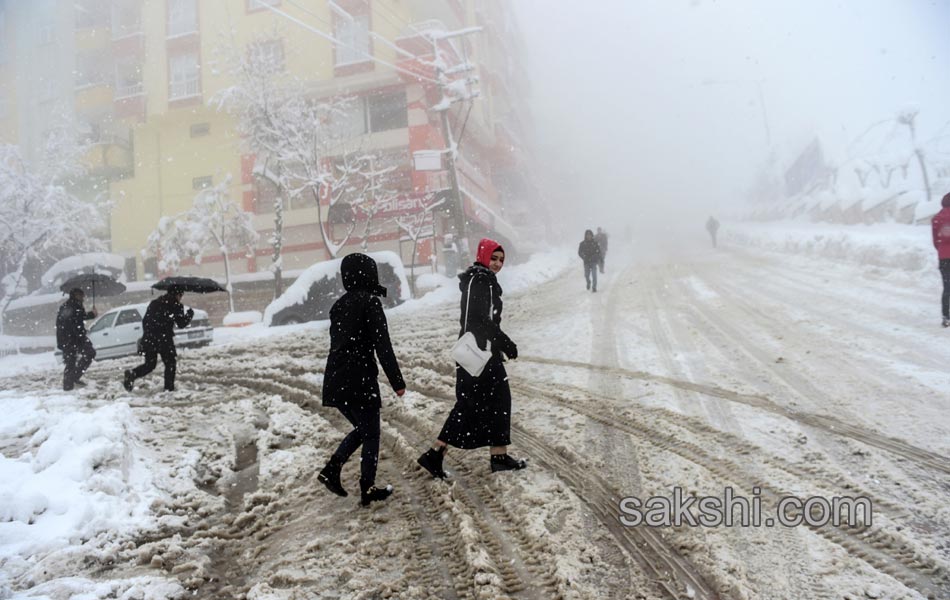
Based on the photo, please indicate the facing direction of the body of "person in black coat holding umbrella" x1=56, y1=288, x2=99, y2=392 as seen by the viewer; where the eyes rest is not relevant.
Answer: to the viewer's right

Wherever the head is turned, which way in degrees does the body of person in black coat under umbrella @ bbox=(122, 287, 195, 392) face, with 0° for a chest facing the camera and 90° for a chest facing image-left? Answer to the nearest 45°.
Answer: approximately 270°

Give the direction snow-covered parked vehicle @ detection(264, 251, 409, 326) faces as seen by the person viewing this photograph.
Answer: facing to the left of the viewer

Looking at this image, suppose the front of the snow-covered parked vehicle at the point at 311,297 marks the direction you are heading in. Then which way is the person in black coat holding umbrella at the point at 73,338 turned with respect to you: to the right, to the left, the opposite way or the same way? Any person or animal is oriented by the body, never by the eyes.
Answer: the opposite way

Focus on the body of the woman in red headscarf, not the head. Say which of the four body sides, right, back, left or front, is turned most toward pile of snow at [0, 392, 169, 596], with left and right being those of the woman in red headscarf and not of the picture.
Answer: back

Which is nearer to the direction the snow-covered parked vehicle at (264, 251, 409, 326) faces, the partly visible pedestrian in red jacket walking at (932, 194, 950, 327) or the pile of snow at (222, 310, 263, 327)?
the pile of snow

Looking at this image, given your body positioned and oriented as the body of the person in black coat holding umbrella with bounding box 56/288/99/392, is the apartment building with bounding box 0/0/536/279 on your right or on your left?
on your left

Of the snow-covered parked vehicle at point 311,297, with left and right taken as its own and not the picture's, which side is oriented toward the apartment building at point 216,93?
right

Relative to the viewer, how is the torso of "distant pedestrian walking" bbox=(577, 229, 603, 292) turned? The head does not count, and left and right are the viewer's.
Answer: facing the viewer

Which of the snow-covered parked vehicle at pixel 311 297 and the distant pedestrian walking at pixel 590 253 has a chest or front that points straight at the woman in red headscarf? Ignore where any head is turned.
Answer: the distant pedestrian walking
